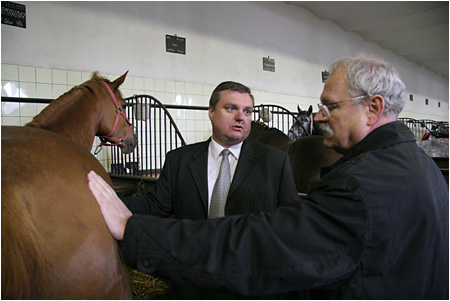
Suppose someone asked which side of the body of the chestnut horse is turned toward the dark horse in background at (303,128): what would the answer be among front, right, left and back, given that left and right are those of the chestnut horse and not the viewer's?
front

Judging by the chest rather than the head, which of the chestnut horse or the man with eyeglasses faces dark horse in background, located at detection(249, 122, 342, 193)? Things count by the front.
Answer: the chestnut horse

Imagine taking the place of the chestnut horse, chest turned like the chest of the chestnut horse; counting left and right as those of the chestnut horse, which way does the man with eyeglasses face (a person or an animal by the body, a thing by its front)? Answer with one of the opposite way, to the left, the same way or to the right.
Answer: to the left

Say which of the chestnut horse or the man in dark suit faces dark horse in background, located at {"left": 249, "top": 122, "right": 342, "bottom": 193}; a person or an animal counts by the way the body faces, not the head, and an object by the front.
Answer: the chestnut horse

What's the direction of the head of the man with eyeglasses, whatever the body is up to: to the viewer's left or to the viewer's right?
to the viewer's left

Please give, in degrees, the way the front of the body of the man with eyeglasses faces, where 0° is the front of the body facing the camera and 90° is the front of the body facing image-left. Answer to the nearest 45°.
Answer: approximately 90°

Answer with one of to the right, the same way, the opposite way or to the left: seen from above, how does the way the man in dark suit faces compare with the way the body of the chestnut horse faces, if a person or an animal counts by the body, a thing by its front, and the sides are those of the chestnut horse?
the opposite way

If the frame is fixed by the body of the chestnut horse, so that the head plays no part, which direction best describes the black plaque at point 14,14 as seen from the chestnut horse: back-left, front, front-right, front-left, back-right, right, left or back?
front-left

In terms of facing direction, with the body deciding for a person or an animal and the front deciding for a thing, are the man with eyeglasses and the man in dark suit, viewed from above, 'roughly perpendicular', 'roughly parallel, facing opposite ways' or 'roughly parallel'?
roughly perpendicular

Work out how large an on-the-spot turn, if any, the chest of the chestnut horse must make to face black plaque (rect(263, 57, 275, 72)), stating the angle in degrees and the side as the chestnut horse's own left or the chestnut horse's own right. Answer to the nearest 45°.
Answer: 0° — it already faces it

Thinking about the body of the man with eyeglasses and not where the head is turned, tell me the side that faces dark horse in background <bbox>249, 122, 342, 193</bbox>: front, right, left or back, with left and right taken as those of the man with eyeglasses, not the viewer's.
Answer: right

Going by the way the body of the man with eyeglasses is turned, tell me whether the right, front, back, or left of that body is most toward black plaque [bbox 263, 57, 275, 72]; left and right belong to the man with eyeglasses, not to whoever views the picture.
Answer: right

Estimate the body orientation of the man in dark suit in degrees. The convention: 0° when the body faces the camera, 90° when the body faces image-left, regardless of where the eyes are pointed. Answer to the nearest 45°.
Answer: approximately 0°

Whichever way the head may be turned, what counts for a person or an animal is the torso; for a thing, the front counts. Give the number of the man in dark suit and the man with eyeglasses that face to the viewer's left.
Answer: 1
